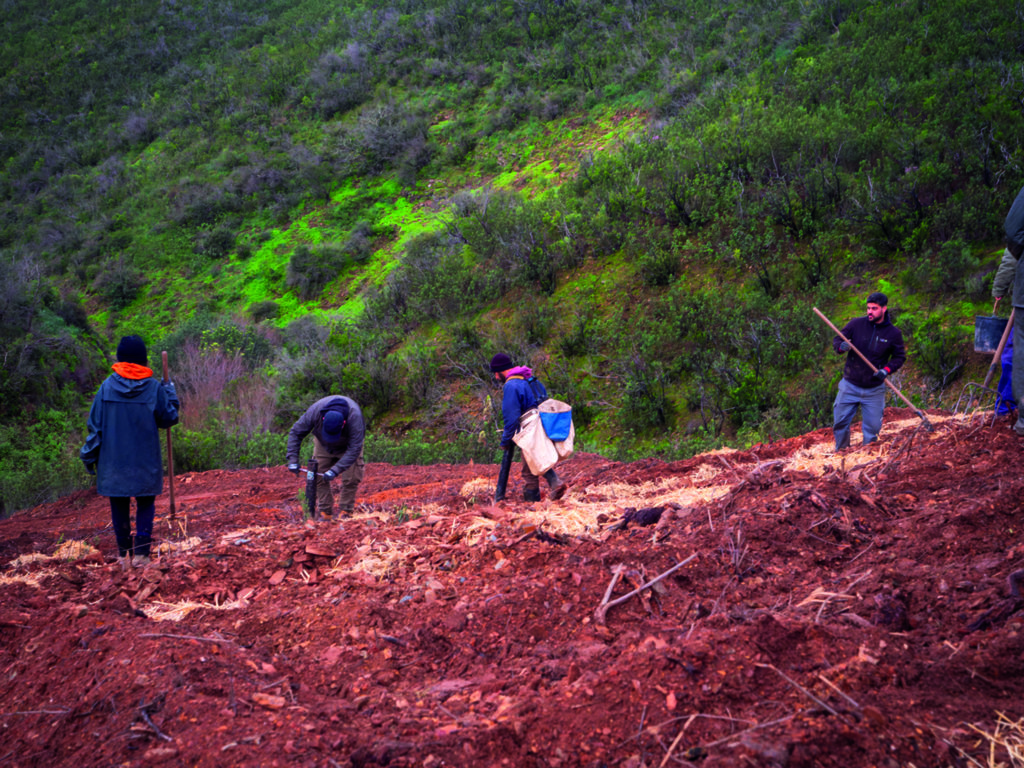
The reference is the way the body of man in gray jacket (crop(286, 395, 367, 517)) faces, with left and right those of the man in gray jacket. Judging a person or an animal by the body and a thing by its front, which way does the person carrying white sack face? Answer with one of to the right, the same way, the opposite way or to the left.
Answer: to the right

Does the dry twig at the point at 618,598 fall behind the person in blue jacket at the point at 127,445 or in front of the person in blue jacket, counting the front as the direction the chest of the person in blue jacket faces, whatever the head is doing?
behind

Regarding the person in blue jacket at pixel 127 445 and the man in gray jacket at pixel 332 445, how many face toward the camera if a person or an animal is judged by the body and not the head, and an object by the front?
1

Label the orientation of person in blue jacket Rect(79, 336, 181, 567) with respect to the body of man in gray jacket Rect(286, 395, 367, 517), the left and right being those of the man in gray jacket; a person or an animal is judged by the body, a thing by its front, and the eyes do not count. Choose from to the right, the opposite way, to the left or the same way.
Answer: the opposite way

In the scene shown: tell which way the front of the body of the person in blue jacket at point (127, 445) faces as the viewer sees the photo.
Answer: away from the camera

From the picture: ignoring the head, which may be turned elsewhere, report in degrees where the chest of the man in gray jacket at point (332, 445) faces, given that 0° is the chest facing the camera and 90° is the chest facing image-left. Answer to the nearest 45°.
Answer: approximately 0°

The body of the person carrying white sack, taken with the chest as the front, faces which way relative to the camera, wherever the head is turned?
to the viewer's left

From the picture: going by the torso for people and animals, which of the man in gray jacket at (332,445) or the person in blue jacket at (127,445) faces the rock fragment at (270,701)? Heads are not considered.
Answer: the man in gray jacket

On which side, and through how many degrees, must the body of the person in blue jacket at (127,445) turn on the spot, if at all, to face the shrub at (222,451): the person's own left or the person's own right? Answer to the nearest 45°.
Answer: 0° — they already face it

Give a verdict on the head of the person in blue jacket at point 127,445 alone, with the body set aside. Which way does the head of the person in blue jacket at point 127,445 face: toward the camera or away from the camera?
away from the camera

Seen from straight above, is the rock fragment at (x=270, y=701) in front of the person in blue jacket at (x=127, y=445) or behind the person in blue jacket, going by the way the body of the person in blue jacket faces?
behind

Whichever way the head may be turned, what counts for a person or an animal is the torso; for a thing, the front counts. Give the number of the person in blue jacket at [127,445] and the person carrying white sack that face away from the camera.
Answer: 1
